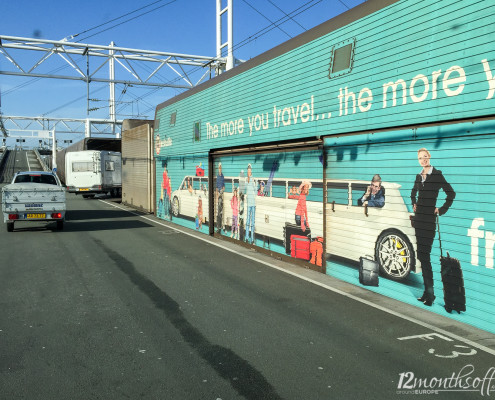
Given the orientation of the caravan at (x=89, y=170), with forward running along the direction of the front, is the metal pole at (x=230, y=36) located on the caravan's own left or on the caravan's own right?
on the caravan's own right

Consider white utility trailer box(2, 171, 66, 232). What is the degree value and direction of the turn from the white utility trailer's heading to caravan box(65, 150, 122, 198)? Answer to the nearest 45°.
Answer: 0° — it already faces it

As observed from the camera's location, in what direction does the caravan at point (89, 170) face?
facing away from the viewer and to the right of the viewer

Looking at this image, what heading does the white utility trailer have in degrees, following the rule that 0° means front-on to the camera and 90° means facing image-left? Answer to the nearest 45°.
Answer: approximately 180°

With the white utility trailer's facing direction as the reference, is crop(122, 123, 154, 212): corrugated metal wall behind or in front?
in front

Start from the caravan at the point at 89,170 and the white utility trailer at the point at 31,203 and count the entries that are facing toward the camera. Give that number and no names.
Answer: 0

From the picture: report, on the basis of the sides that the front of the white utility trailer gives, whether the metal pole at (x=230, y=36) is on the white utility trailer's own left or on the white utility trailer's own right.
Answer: on the white utility trailer's own right

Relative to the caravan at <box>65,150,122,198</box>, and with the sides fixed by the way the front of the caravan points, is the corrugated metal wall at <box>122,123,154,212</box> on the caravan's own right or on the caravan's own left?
on the caravan's own right

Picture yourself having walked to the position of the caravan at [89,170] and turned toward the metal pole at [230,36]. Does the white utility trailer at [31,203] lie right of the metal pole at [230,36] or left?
right
